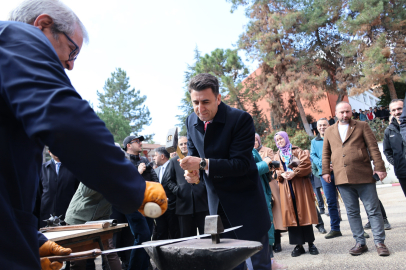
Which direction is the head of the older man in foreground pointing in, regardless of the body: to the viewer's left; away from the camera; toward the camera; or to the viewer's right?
to the viewer's right

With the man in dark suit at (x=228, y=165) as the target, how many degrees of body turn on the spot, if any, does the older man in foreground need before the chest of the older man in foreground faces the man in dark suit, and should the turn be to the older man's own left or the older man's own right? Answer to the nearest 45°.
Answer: approximately 45° to the older man's own left

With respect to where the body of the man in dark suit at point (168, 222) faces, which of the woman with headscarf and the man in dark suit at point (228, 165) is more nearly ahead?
the man in dark suit

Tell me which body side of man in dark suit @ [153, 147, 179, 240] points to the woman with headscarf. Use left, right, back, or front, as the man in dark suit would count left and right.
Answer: left

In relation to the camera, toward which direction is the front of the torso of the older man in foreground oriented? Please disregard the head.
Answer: to the viewer's right

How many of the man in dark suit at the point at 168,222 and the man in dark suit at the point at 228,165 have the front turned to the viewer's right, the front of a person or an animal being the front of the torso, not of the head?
0
